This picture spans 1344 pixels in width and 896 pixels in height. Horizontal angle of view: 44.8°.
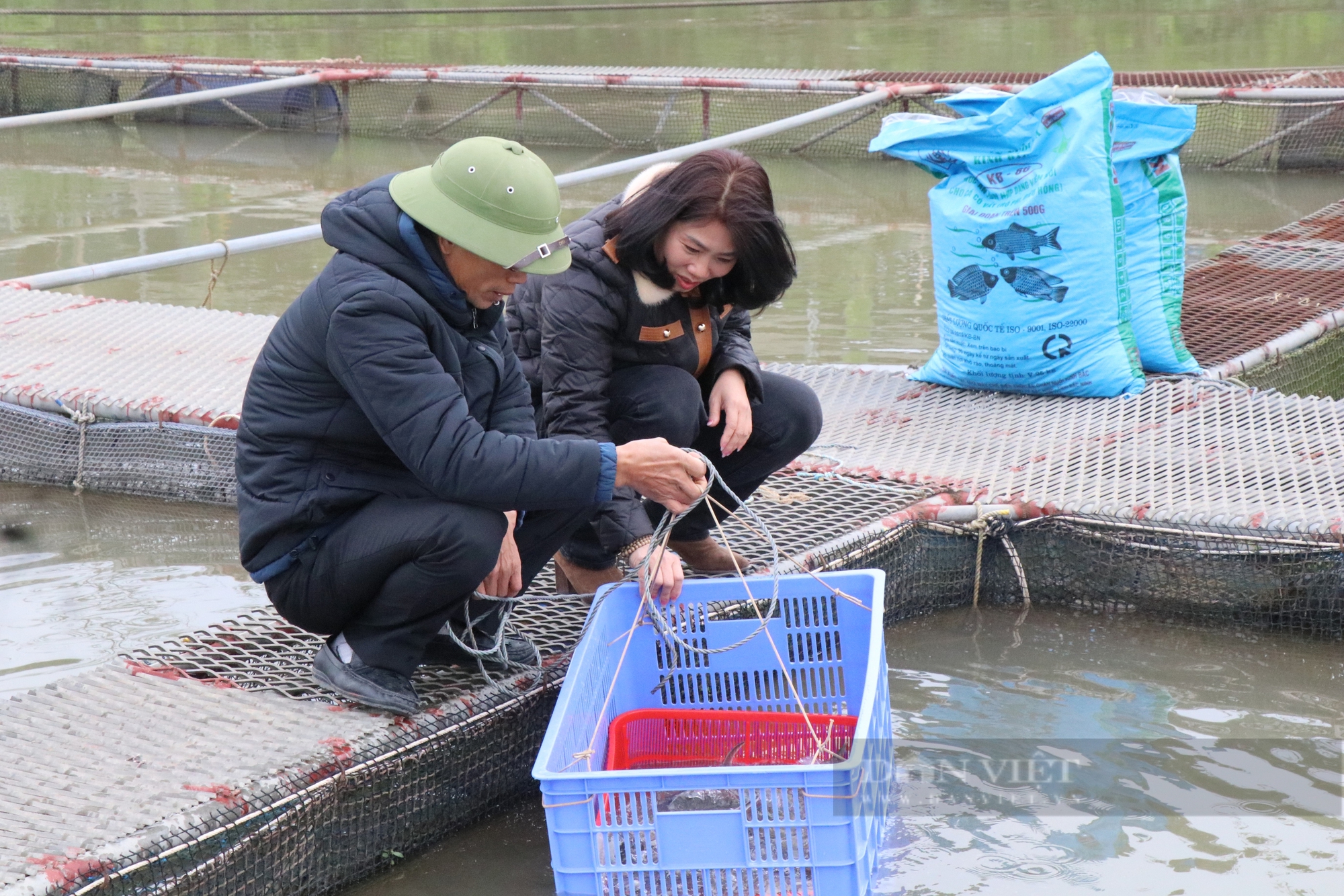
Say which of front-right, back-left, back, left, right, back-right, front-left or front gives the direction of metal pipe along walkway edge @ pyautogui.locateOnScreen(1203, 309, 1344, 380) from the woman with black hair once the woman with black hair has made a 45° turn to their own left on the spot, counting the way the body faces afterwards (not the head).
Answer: front-left

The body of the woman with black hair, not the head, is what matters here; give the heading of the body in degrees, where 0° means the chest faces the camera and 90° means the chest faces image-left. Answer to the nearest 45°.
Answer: approximately 315°

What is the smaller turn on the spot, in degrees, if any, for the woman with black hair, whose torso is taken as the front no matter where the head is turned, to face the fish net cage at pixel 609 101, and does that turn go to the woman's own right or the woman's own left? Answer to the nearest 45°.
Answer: approximately 135° to the woman's own left

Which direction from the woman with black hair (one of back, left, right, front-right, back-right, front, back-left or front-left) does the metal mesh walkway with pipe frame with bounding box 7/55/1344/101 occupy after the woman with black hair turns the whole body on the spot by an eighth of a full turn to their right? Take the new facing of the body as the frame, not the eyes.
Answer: back

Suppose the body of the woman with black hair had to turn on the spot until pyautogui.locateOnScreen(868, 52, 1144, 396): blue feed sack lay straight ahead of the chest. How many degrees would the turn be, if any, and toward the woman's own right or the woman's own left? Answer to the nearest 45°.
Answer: approximately 90° to the woman's own left

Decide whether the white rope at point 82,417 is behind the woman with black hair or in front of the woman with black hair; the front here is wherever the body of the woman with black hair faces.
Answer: behind

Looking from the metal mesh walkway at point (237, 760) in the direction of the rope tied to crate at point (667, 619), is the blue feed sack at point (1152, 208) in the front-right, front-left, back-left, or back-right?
front-left

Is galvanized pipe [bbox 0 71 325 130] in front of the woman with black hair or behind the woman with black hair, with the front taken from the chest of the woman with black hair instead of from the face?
behind

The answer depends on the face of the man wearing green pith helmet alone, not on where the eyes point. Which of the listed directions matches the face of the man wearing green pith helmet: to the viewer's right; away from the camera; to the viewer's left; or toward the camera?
to the viewer's right

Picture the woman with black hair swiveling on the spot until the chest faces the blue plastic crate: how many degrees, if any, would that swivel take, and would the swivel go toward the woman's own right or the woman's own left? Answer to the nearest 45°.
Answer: approximately 45° to the woman's own right
